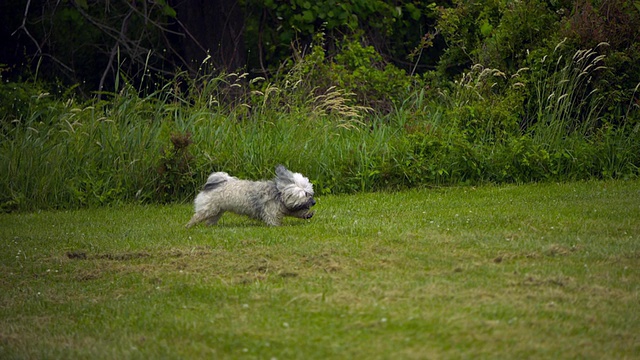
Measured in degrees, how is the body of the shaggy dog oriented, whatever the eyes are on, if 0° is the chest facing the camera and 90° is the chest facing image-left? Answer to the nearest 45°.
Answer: approximately 270°
